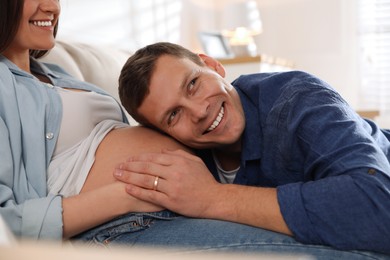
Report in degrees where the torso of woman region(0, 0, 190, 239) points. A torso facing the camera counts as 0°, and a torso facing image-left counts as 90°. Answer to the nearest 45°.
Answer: approximately 315°

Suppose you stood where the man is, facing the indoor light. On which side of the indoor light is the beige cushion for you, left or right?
left

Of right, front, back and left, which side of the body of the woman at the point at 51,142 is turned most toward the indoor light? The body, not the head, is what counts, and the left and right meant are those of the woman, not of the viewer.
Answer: left
